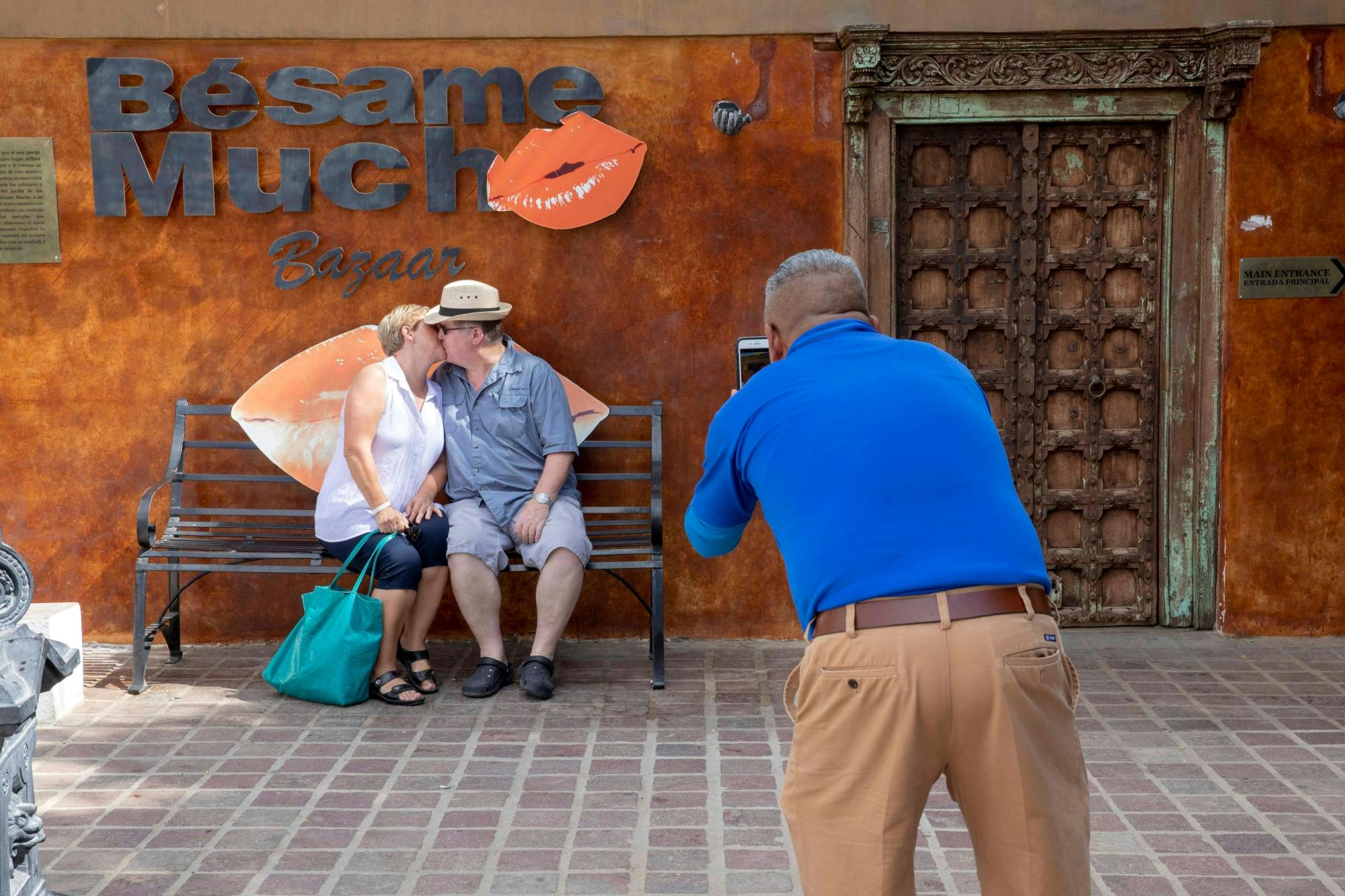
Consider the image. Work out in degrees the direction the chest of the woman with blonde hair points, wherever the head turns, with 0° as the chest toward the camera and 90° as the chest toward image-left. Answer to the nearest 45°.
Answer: approximately 315°

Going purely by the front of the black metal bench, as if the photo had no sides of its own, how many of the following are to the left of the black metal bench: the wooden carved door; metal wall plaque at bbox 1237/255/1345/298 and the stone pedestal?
2

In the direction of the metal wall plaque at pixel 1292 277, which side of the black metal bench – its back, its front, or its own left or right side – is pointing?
left

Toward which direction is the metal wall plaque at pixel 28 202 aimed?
toward the camera

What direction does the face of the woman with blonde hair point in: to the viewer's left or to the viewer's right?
to the viewer's right

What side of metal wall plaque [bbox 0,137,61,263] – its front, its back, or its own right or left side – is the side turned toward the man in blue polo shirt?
front

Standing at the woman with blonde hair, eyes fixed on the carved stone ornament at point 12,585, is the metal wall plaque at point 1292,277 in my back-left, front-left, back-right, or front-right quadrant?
back-left

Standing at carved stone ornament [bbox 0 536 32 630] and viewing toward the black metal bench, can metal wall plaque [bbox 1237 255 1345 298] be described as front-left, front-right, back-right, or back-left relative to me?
front-right

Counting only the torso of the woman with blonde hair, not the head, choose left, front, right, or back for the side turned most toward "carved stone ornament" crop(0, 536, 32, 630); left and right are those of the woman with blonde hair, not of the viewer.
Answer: right

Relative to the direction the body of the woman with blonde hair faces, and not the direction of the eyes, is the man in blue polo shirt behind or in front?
in front

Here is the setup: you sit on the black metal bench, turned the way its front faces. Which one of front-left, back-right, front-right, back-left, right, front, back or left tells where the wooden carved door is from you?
left

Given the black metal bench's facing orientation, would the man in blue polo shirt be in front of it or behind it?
in front

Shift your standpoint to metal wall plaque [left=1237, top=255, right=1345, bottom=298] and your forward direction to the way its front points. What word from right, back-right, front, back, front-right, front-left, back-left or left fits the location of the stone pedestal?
front-right

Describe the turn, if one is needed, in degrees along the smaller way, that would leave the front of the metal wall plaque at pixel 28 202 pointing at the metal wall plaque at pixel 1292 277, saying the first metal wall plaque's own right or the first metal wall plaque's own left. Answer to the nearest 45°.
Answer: approximately 45° to the first metal wall plaque's own left

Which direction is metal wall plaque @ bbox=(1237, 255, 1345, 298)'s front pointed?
toward the camera

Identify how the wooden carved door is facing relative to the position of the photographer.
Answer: facing the viewer
